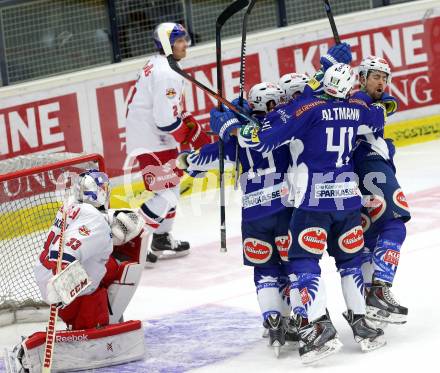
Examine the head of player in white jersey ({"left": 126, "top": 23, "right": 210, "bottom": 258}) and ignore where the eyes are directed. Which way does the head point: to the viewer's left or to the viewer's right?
to the viewer's right

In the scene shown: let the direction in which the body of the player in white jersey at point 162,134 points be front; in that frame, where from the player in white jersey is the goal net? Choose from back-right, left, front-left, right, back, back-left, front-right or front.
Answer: back-right

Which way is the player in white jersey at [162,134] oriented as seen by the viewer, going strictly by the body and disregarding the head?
to the viewer's right

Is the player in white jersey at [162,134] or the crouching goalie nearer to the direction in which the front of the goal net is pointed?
the crouching goalie

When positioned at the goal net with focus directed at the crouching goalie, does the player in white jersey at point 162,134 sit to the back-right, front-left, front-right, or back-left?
back-left

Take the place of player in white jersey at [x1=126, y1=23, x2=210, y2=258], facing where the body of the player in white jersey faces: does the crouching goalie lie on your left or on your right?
on your right

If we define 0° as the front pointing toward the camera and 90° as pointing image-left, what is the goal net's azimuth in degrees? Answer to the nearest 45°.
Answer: approximately 315°

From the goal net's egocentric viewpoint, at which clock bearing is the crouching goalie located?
The crouching goalie is roughly at 1 o'clock from the goal net.

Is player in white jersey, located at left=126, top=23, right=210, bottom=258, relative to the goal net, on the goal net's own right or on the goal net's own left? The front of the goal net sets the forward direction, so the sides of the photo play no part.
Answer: on the goal net's own left
